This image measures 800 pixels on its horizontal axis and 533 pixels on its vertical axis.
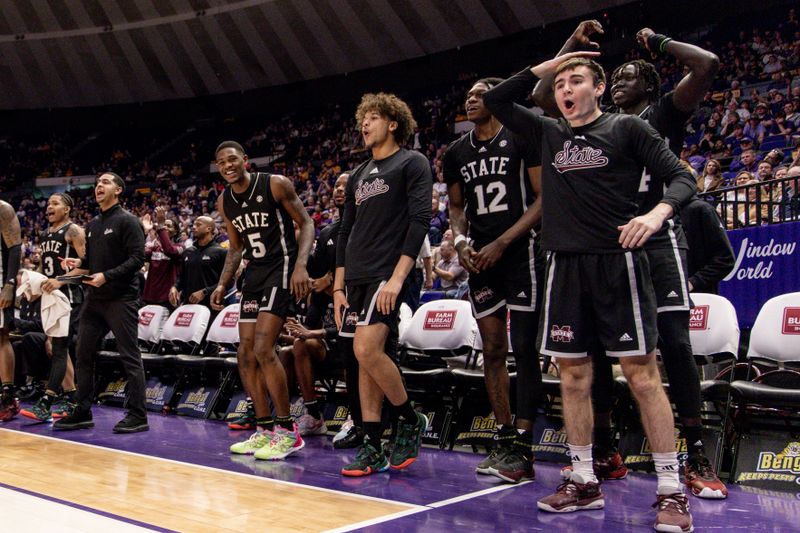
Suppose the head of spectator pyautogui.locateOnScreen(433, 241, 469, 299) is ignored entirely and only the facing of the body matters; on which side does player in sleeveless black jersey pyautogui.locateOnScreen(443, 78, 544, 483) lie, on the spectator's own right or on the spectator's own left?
on the spectator's own left

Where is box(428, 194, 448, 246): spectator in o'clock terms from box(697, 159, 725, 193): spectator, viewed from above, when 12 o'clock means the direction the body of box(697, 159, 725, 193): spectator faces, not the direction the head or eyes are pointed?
box(428, 194, 448, 246): spectator is roughly at 2 o'clock from box(697, 159, 725, 193): spectator.

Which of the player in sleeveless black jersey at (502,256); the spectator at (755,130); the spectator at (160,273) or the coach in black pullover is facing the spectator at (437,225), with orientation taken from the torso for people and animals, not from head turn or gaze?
the spectator at (755,130)

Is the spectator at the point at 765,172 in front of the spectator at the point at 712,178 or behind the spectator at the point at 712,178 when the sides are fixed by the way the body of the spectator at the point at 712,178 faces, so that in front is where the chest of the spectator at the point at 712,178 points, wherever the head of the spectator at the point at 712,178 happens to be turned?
behind

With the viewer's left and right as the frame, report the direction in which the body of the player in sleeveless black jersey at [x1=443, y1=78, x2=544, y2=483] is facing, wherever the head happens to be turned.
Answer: facing the viewer and to the left of the viewer

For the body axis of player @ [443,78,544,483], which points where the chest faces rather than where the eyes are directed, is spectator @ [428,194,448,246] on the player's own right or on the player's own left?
on the player's own right

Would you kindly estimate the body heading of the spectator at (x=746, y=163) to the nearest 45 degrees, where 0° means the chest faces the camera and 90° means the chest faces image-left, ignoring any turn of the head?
approximately 45°

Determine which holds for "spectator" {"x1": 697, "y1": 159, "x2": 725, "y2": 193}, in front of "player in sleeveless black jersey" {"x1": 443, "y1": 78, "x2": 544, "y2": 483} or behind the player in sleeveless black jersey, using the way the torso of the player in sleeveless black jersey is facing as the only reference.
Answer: behind

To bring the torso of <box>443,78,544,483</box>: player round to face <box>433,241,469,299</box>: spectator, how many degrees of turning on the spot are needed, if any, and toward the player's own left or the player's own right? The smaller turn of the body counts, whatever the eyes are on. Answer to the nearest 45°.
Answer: approximately 135° to the player's own right

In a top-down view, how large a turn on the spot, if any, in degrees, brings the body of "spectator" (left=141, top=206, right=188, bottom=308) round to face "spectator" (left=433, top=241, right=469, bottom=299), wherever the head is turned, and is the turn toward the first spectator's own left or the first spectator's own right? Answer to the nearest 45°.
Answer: approximately 90° to the first spectator's own left

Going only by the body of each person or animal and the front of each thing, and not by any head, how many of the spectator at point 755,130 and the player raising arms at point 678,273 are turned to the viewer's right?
0
